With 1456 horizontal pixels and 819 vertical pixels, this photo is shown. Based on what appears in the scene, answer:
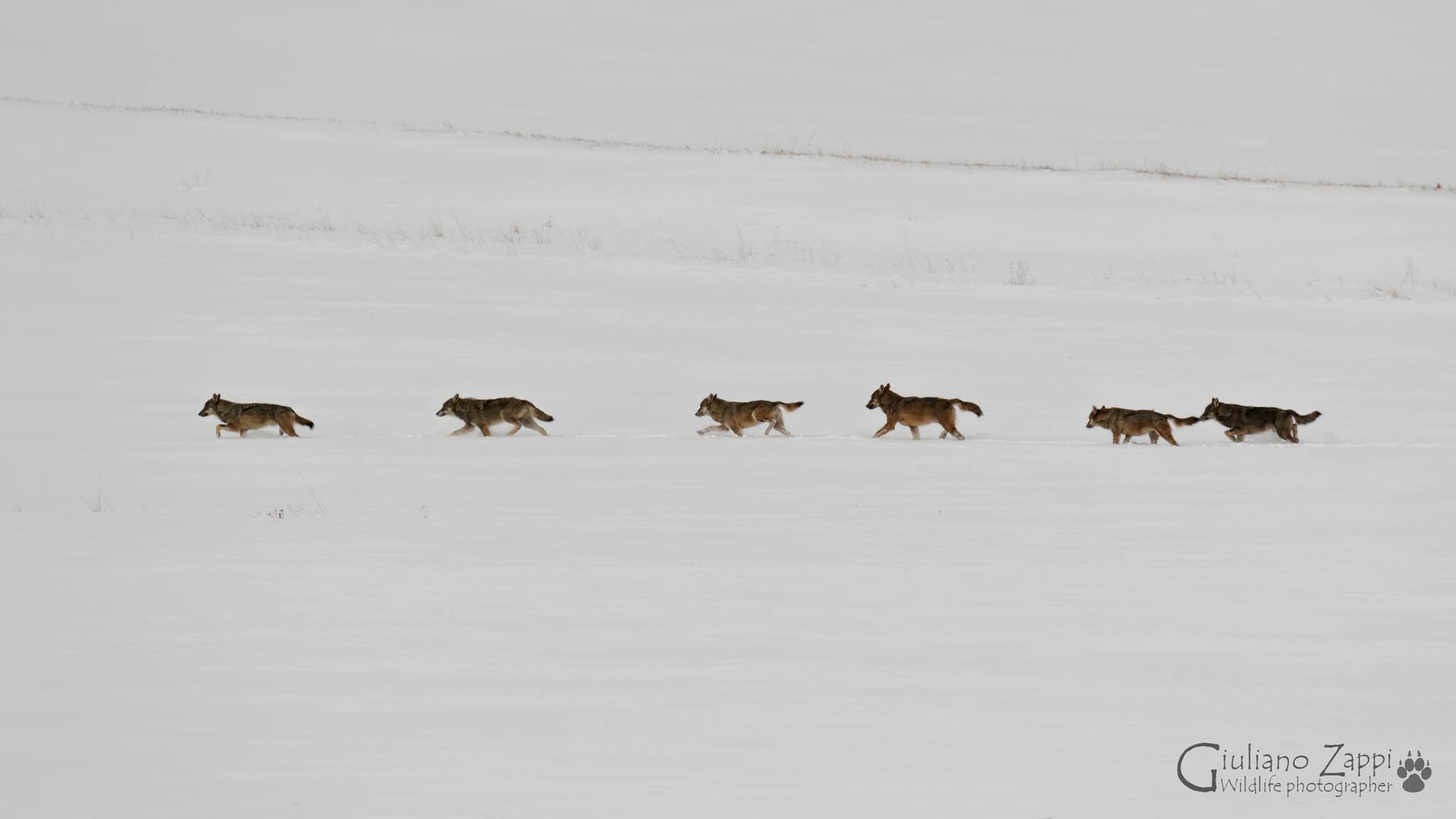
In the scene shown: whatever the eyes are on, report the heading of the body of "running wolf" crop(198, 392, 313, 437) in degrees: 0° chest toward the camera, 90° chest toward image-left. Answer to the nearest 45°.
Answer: approximately 90°

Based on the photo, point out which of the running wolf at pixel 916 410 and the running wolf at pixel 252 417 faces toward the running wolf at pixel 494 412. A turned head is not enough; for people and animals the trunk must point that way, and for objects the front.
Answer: the running wolf at pixel 916 410

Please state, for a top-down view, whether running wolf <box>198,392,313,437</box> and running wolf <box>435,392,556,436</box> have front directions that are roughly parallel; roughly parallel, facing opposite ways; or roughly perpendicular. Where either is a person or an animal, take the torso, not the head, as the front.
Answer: roughly parallel

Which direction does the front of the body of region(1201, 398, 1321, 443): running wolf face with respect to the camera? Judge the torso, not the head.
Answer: to the viewer's left

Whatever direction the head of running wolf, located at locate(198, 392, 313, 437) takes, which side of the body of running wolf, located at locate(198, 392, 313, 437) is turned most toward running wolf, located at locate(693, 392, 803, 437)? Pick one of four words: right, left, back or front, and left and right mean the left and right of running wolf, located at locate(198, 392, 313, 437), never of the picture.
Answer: back

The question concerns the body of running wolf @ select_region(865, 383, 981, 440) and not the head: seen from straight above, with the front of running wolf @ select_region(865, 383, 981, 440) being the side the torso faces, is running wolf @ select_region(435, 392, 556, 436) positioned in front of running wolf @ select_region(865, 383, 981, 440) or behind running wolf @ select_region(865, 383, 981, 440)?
in front

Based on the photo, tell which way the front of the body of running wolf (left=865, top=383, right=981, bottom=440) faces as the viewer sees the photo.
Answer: to the viewer's left

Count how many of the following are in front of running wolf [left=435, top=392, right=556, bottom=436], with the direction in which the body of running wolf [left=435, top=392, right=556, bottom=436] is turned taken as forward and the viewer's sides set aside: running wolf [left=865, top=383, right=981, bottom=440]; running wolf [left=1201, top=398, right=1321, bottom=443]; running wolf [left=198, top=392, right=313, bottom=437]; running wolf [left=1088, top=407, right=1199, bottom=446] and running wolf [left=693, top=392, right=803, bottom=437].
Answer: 1

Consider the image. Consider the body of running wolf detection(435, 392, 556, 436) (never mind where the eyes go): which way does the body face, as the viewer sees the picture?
to the viewer's left

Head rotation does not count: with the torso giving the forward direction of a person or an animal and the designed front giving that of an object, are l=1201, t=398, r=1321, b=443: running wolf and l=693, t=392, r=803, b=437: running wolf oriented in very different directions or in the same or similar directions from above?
same or similar directions

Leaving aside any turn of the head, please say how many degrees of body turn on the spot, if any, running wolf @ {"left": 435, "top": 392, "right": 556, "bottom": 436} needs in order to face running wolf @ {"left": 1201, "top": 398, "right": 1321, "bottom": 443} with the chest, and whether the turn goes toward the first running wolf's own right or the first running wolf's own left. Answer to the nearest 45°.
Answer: approximately 180°

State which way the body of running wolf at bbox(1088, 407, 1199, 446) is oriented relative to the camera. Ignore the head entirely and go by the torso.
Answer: to the viewer's left

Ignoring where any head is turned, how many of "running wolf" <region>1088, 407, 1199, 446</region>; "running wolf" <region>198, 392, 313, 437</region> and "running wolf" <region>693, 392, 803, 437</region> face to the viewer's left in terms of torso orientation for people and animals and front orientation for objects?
3

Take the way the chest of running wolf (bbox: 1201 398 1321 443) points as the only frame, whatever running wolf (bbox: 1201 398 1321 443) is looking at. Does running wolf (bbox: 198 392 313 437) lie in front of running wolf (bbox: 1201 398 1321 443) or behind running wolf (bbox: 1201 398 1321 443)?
in front

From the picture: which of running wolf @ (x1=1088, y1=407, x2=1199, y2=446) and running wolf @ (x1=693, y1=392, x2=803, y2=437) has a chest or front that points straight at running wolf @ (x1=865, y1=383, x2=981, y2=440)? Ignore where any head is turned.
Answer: running wolf @ (x1=1088, y1=407, x2=1199, y2=446)

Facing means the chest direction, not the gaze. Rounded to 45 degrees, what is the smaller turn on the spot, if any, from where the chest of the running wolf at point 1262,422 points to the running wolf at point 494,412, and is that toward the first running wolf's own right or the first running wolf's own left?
0° — it already faces it

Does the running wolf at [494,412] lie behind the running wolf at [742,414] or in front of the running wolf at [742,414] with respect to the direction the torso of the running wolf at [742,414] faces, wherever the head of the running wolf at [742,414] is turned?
in front

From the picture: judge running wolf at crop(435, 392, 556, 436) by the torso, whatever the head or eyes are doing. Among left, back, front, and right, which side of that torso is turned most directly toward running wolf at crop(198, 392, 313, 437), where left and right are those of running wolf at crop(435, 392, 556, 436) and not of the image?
front

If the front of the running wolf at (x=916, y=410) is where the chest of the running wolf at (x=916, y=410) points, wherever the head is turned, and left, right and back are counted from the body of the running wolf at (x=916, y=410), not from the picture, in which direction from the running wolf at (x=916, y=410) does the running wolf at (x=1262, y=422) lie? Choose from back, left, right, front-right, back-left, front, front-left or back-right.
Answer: back

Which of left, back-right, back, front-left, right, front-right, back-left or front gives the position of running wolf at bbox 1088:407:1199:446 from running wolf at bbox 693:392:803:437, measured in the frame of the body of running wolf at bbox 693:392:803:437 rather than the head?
back
